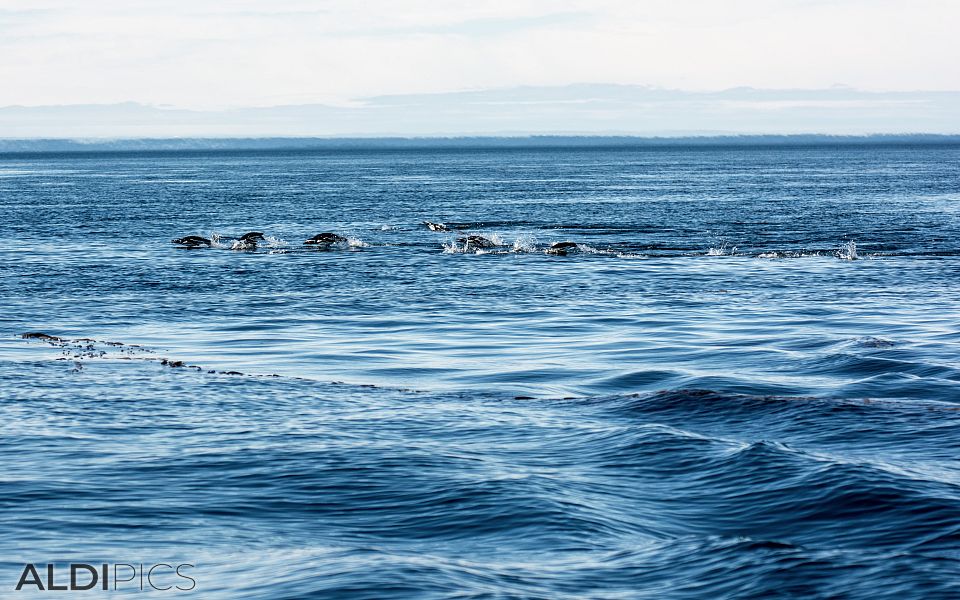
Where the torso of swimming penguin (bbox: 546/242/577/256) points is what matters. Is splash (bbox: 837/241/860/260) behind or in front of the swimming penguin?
behind

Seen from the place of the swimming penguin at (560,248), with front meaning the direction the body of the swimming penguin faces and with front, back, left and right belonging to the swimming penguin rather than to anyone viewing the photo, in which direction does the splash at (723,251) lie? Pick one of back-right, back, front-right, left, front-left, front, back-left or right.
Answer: back

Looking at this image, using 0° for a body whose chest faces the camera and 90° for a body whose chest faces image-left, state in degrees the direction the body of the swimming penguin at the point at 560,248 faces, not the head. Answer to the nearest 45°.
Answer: approximately 90°
